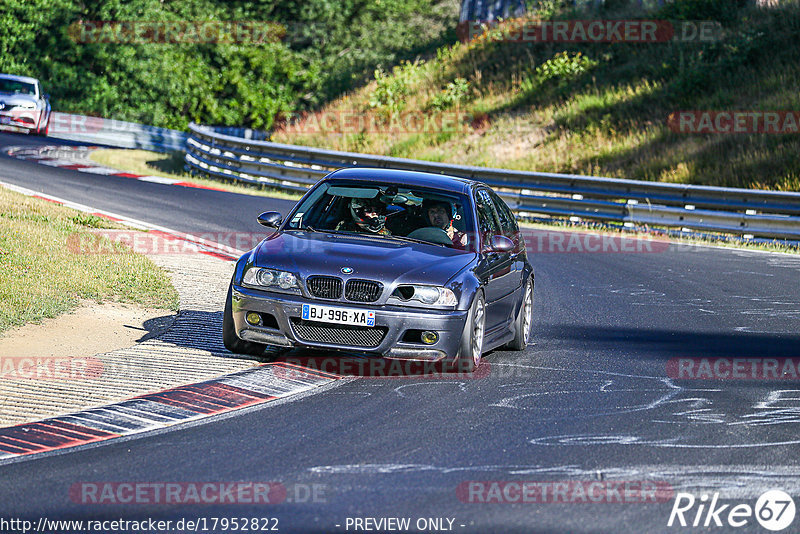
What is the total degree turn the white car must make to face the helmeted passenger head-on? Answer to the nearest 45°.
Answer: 0° — it already faces them

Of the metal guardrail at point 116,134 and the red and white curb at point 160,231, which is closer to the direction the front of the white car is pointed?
the red and white curb

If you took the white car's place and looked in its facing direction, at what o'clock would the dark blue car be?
The dark blue car is roughly at 12 o'clock from the white car.

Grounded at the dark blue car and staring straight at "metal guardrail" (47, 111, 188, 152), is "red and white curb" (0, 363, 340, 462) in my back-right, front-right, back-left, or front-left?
back-left

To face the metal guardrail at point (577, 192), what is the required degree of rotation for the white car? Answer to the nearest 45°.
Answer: approximately 45° to its left

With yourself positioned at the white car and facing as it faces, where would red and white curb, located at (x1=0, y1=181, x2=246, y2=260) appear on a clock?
The red and white curb is roughly at 12 o'clock from the white car.

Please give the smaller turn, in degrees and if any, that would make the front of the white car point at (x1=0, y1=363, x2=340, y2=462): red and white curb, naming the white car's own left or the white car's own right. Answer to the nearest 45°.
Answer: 0° — it already faces it

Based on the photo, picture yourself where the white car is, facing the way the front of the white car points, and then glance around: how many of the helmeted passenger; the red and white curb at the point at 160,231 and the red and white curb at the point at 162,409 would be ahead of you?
3

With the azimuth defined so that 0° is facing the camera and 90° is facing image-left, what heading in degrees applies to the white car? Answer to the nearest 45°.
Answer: approximately 0°
